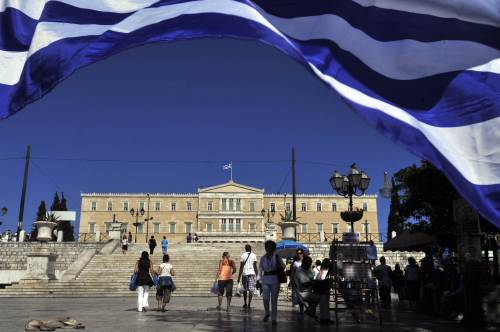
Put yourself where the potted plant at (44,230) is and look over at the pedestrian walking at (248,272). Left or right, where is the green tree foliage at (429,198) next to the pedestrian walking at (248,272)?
left

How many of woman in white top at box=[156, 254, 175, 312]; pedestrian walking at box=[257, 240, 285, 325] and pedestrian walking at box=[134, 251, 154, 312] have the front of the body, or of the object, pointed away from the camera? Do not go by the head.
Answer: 2

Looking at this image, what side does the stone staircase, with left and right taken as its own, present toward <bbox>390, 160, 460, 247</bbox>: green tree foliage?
left

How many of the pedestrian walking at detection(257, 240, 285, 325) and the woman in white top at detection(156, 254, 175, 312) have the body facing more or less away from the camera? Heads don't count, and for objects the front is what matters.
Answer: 1

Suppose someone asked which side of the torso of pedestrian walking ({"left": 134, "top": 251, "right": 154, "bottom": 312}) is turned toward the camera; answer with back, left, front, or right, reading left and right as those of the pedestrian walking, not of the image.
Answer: back
